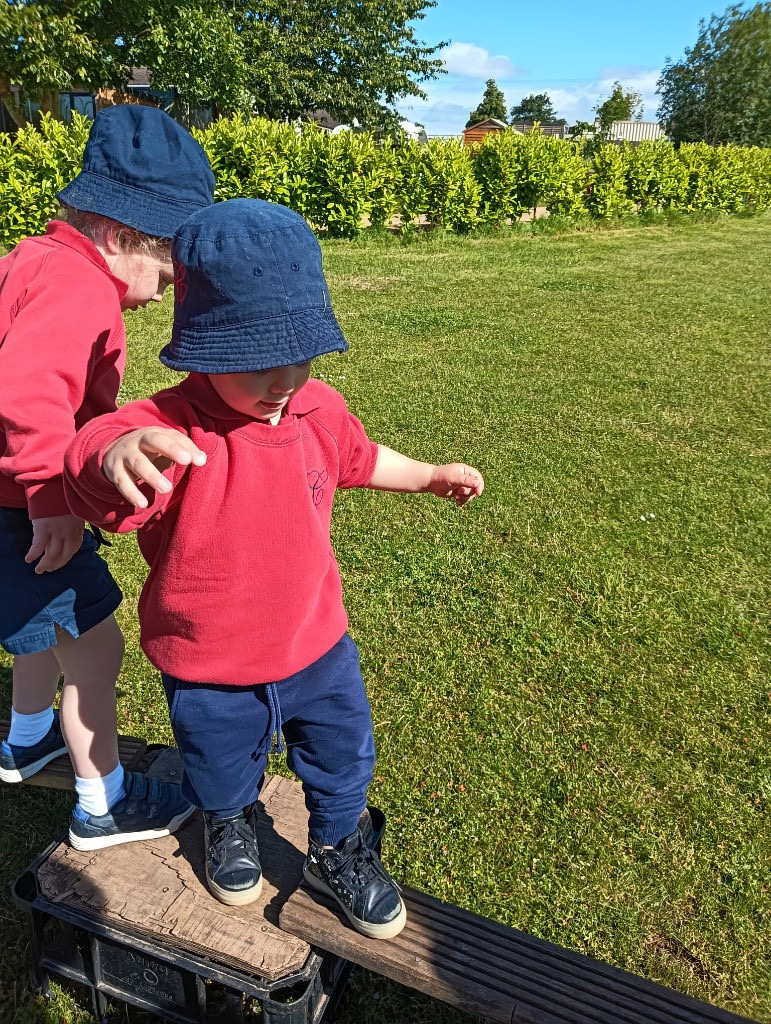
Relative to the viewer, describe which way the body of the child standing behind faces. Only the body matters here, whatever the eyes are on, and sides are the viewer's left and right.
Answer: facing to the right of the viewer

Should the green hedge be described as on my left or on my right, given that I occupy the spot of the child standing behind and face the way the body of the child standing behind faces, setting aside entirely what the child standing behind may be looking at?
on my left

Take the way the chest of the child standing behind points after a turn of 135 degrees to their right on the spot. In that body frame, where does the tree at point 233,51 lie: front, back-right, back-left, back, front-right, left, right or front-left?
back-right

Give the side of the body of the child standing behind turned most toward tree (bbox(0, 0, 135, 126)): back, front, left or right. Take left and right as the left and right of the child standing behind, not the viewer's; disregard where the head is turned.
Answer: left

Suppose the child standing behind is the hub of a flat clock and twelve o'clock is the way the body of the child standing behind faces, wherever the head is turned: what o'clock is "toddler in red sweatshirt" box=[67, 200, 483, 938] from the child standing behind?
The toddler in red sweatshirt is roughly at 2 o'clock from the child standing behind.

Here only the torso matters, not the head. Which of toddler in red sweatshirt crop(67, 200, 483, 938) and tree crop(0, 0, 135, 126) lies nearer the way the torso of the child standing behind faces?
the toddler in red sweatshirt

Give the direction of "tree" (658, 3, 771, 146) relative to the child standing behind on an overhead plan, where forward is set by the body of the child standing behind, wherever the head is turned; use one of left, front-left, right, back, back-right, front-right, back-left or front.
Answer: front-left

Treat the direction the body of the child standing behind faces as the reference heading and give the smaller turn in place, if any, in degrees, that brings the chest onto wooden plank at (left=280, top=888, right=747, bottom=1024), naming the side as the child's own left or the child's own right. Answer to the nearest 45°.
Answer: approximately 45° to the child's own right
